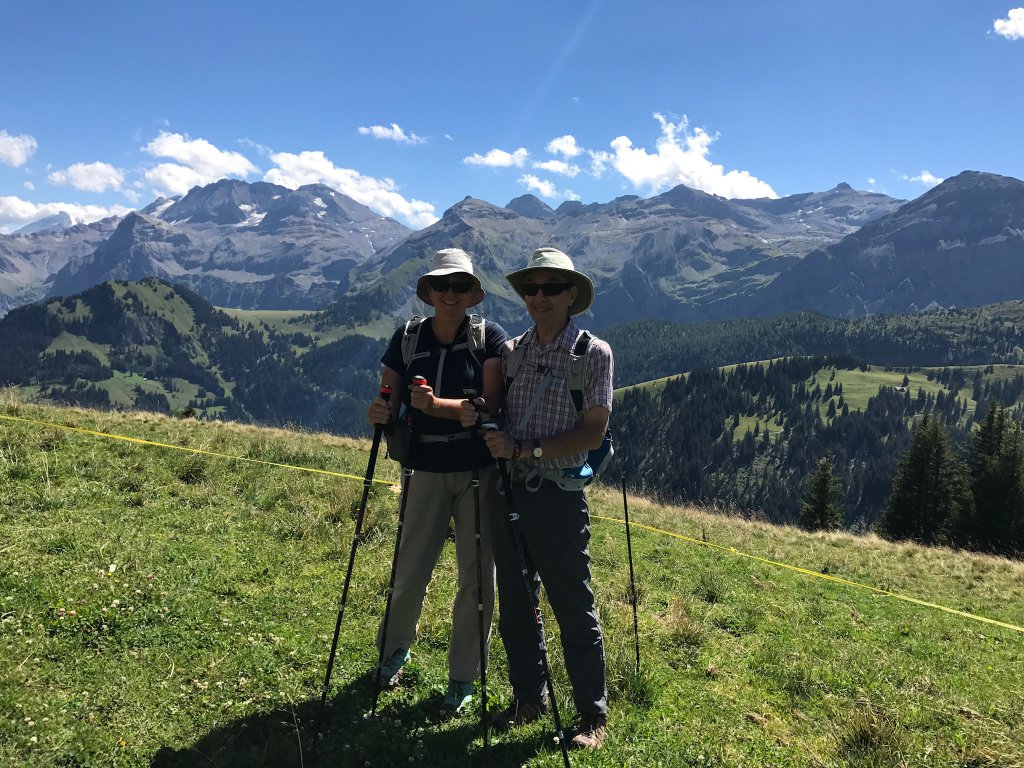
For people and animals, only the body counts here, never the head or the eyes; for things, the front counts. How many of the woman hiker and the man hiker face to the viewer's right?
0

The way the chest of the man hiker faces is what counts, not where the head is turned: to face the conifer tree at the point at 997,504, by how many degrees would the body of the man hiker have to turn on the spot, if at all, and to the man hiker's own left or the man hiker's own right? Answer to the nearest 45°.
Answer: approximately 180°

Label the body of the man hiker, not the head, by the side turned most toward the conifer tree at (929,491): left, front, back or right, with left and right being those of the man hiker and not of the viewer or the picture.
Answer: back

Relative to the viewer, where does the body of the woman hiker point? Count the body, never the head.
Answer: toward the camera

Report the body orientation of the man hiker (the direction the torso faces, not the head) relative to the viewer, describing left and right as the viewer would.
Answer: facing the viewer and to the left of the viewer

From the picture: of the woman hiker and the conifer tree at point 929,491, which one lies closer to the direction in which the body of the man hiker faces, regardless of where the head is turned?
the woman hiker
